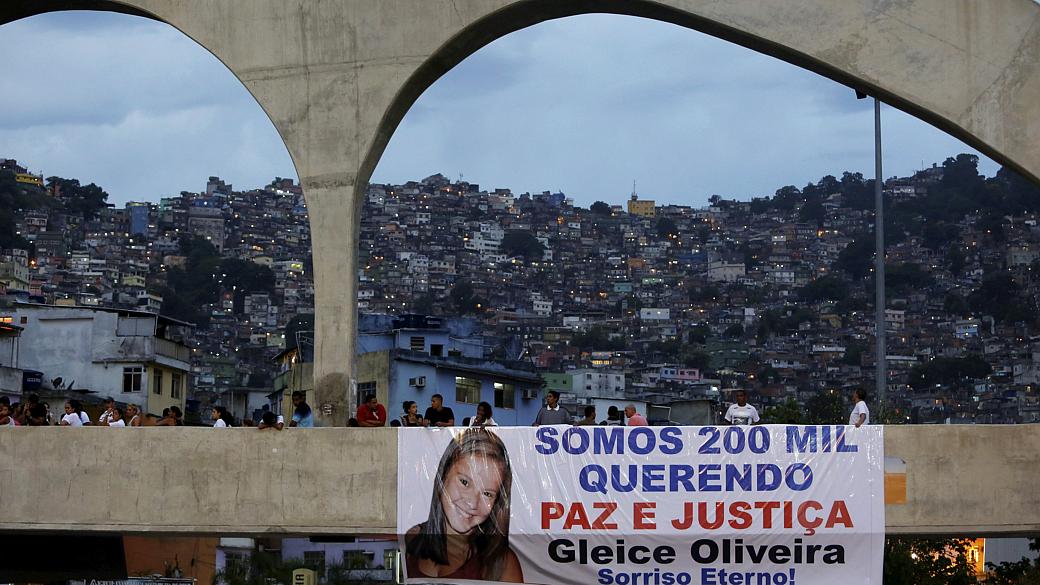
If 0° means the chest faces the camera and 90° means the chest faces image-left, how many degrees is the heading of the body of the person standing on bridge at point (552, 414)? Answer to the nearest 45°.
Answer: approximately 0°

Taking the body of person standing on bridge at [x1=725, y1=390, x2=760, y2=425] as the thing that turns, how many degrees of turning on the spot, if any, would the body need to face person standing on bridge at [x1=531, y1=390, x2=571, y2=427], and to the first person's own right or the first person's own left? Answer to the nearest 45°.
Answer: approximately 90° to the first person's own right

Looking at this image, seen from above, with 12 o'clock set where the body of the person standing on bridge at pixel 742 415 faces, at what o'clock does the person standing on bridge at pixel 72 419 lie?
the person standing on bridge at pixel 72 419 is roughly at 3 o'clock from the person standing on bridge at pixel 742 415.

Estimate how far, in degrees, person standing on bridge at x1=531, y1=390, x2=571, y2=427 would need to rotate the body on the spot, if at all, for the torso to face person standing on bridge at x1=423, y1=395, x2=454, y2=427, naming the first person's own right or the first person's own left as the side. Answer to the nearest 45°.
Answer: approximately 90° to the first person's own right

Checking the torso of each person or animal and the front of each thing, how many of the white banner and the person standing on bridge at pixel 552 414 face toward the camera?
2

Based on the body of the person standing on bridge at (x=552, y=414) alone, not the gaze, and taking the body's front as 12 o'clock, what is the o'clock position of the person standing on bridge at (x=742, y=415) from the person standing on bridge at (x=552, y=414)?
the person standing on bridge at (x=742, y=415) is roughly at 9 o'clock from the person standing on bridge at (x=552, y=414).

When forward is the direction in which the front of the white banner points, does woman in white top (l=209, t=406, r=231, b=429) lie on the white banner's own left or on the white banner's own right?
on the white banner's own right
